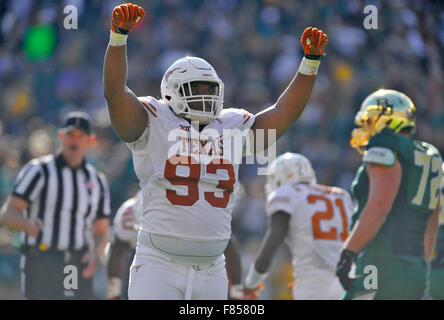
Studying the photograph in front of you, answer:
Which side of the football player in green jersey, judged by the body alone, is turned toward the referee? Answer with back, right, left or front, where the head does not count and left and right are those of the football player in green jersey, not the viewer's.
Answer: front

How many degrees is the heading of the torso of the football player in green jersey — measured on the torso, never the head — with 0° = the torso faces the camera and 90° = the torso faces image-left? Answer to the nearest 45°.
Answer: approximately 135°

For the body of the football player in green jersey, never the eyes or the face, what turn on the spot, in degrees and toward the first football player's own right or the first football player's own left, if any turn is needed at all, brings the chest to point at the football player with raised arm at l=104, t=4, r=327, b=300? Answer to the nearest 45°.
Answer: approximately 90° to the first football player's own left

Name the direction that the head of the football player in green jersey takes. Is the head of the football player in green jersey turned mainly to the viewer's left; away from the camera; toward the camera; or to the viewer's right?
to the viewer's left

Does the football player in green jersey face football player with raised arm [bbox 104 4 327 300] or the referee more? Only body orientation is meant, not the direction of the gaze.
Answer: the referee
